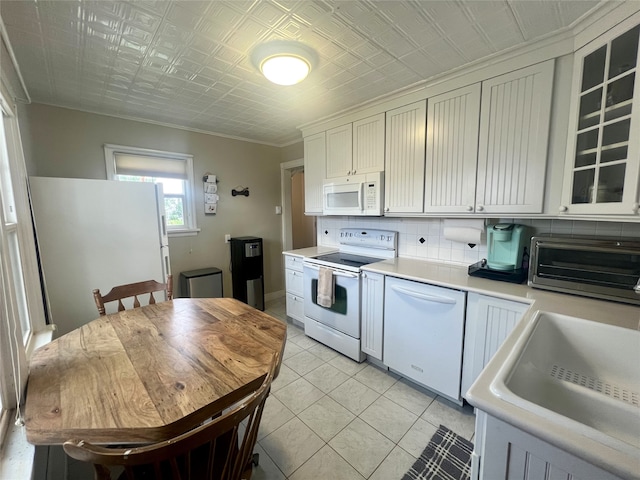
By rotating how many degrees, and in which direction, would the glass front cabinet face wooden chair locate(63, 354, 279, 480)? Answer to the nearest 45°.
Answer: approximately 45° to its left

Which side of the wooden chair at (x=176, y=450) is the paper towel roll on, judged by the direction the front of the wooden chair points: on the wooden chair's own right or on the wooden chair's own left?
on the wooden chair's own right

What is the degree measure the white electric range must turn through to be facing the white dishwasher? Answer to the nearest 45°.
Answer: approximately 90° to its left

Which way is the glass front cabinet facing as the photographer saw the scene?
facing the viewer and to the left of the viewer

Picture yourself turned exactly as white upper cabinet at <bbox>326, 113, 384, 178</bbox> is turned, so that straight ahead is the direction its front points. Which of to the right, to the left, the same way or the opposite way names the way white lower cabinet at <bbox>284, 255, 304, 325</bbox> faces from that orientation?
the same way

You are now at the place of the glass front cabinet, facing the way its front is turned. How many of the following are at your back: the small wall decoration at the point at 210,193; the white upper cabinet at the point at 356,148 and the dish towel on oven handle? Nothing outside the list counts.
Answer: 0

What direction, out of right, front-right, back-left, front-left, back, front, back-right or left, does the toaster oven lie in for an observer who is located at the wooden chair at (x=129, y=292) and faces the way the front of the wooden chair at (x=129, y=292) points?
front

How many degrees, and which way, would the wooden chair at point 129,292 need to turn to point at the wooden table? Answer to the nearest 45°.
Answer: approximately 45° to its right

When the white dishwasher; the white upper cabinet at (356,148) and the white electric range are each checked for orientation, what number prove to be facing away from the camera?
0

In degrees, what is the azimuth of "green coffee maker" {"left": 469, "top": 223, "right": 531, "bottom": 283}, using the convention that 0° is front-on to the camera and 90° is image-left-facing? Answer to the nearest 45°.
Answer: approximately 45°

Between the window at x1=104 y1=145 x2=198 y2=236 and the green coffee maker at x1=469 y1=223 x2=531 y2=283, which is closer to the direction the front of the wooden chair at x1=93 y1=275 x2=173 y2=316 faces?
the green coffee maker

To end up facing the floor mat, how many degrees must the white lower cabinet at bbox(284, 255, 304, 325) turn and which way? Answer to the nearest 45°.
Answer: approximately 90° to its left

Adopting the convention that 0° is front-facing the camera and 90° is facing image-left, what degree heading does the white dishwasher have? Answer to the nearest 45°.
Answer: approximately 45°

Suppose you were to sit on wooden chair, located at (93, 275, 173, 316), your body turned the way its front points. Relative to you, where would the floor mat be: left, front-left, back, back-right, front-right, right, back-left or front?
front

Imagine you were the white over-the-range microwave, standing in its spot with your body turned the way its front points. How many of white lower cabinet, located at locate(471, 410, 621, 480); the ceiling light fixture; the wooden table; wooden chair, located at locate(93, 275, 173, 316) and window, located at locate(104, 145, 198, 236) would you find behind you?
0
